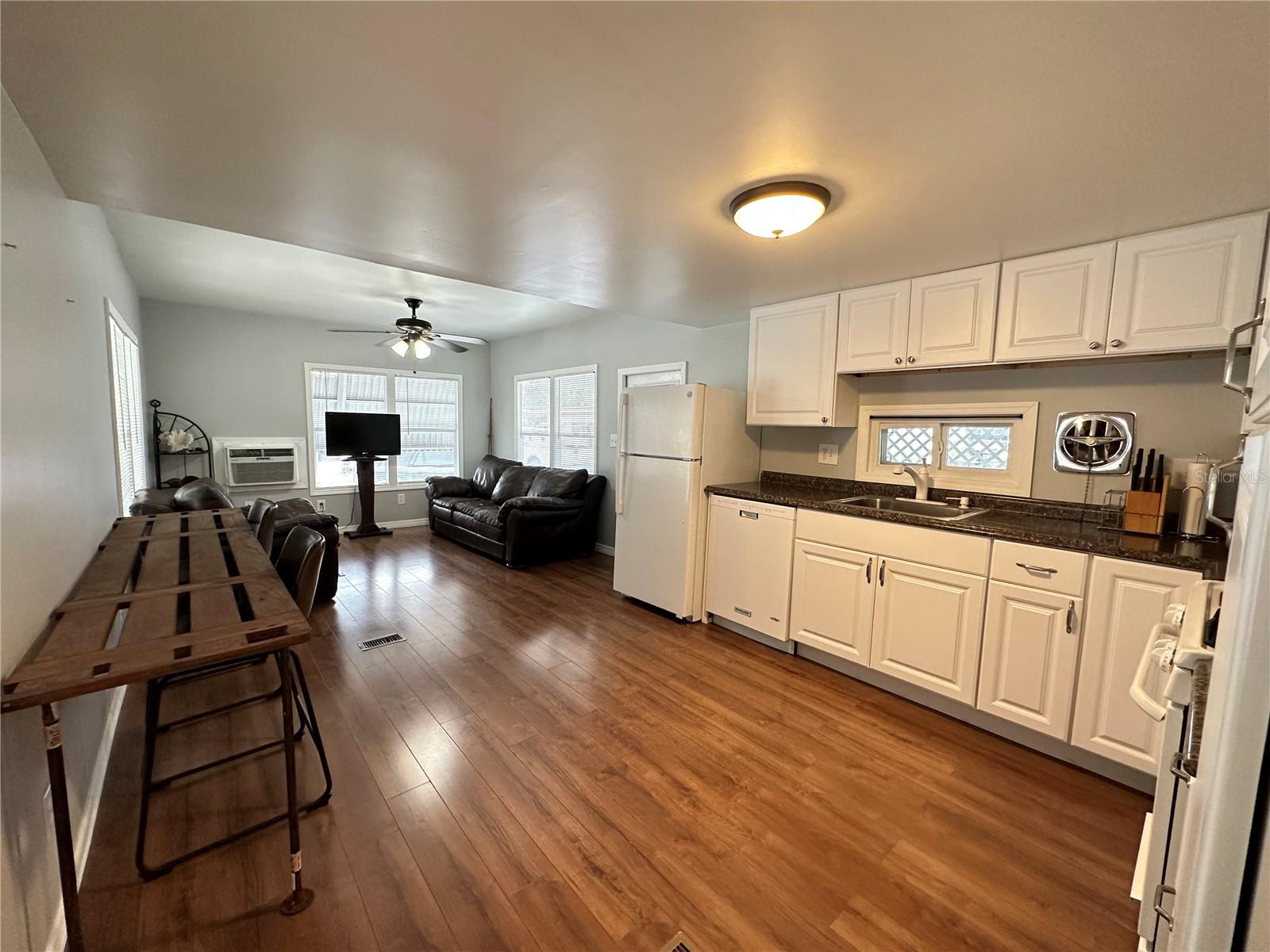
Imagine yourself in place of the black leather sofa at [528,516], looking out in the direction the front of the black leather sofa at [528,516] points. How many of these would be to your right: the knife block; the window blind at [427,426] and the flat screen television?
2

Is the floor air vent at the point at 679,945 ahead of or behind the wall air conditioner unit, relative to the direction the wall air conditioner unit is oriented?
ahead

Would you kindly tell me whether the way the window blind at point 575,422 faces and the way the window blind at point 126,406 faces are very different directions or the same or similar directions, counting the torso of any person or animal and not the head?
very different directions

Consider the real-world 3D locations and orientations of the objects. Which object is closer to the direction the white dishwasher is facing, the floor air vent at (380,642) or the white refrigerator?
the floor air vent

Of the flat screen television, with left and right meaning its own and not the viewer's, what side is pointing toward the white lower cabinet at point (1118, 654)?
front

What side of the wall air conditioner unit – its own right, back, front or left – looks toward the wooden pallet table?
front

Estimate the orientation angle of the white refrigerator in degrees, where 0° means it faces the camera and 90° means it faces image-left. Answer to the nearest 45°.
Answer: approximately 45°

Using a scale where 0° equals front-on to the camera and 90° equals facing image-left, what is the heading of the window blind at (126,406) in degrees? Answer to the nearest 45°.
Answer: approximately 270°

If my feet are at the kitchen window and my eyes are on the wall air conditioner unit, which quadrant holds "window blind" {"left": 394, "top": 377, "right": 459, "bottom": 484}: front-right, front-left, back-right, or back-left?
front-right

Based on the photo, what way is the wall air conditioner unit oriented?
toward the camera

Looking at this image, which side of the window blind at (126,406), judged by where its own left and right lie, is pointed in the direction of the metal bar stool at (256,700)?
right

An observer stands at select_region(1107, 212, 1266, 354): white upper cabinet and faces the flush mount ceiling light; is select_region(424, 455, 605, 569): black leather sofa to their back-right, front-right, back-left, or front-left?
front-right

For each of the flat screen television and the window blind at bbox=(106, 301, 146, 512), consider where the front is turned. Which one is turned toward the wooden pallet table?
the flat screen television

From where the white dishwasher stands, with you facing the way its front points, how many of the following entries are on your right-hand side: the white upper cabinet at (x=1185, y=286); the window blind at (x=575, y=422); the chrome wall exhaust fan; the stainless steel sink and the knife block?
1

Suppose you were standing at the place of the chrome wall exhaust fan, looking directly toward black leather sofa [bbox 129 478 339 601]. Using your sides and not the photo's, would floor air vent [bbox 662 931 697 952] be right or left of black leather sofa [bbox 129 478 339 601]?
left

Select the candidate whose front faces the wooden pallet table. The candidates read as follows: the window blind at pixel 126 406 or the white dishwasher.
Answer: the white dishwasher

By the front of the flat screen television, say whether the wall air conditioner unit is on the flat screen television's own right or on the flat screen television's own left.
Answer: on the flat screen television's own right

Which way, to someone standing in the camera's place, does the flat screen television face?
facing the viewer

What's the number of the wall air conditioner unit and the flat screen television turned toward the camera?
2
